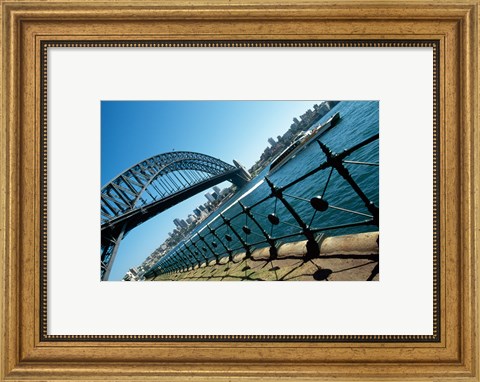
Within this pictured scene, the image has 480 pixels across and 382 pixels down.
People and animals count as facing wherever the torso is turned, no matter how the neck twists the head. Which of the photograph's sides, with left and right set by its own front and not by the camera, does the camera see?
front
